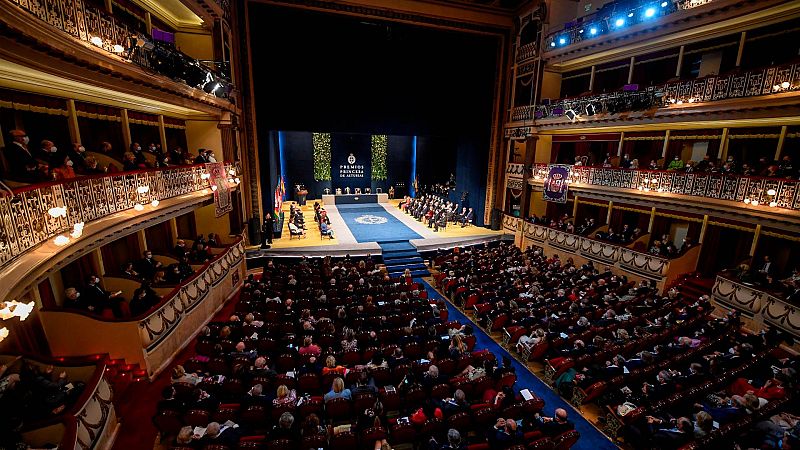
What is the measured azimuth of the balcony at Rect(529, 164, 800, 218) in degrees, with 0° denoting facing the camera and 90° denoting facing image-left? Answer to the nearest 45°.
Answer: approximately 45°

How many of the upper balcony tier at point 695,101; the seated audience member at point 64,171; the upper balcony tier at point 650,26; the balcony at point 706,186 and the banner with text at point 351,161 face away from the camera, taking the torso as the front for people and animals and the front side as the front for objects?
0

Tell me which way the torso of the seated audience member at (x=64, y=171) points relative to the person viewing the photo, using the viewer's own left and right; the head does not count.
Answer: facing to the right of the viewer

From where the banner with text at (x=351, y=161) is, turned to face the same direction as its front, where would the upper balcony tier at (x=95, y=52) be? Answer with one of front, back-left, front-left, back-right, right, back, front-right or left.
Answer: front

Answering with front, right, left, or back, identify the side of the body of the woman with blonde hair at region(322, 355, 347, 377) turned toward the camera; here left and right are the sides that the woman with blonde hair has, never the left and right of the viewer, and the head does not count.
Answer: back

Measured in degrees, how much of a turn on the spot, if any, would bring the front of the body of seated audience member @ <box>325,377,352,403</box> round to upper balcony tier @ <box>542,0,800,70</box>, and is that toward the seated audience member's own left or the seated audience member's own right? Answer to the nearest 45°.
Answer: approximately 45° to the seated audience member's own right

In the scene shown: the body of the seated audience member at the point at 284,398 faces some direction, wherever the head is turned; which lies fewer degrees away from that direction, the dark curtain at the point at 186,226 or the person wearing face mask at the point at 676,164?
the dark curtain

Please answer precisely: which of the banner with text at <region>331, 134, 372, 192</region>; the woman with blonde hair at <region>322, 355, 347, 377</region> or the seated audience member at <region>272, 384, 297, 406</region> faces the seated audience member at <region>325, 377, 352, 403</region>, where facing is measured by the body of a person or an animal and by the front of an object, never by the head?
the banner with text

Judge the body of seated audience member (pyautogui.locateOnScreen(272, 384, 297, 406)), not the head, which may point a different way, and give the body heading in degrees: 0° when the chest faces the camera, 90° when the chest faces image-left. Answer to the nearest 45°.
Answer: approximately 180°

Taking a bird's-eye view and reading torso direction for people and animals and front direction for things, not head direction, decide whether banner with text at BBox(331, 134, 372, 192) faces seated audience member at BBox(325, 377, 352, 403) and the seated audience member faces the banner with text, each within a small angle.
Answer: yes

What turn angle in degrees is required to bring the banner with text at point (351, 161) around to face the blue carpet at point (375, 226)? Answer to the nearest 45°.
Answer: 0° — it already faces it

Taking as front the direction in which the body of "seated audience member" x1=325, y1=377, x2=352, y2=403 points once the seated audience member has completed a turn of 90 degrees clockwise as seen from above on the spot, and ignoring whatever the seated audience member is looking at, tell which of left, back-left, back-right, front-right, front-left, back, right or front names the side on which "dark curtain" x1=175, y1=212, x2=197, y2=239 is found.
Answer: back-left

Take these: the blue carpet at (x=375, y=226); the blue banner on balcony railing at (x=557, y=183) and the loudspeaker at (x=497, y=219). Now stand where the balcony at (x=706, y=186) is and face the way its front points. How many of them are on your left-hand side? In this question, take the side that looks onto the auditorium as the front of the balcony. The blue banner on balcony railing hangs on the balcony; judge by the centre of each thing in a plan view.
0

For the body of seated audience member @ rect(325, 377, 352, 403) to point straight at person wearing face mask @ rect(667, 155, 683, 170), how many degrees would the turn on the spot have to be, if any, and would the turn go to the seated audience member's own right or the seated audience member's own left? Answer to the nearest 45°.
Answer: approximately 45° to the seated audience member's own right

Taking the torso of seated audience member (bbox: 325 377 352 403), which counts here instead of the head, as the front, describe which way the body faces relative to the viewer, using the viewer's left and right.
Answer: facing away from the viewer

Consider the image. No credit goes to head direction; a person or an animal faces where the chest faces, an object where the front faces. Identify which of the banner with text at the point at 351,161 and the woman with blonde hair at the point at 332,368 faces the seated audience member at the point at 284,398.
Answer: the banner with text

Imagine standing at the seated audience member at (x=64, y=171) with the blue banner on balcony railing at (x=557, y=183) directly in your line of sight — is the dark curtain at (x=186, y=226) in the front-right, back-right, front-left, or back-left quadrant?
front-left

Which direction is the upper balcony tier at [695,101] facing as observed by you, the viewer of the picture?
facing the viewer and to the left of the viewer

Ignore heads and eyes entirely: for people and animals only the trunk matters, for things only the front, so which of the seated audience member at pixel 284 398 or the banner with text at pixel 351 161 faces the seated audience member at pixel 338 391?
the banner with text

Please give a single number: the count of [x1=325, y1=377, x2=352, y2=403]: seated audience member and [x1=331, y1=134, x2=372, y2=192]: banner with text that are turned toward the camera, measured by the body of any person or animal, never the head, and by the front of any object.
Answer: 1
